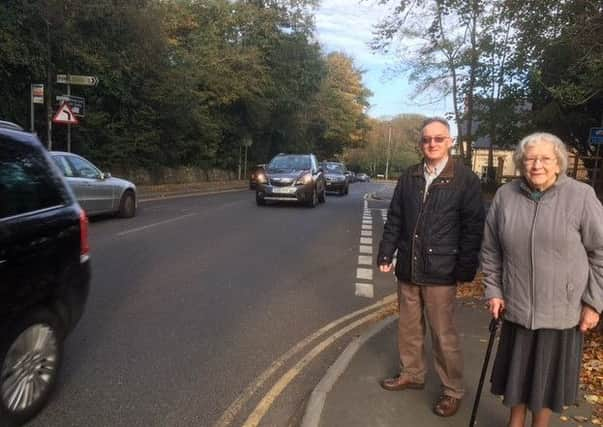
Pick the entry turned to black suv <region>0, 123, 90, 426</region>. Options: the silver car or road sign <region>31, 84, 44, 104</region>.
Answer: the road sign

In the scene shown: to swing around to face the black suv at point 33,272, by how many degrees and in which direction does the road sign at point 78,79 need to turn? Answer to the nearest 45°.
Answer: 0° — it already faces it

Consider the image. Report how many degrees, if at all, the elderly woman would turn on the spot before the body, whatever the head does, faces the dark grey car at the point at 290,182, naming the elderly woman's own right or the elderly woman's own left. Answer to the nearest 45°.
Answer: approximately 135° to the elderly woman's own right

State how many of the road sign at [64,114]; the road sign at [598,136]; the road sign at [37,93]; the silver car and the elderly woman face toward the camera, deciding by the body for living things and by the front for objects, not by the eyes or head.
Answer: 4

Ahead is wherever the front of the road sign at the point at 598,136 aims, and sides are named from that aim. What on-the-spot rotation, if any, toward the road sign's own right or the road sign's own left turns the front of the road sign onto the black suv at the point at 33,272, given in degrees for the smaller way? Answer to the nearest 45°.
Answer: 0° — it already faces it
